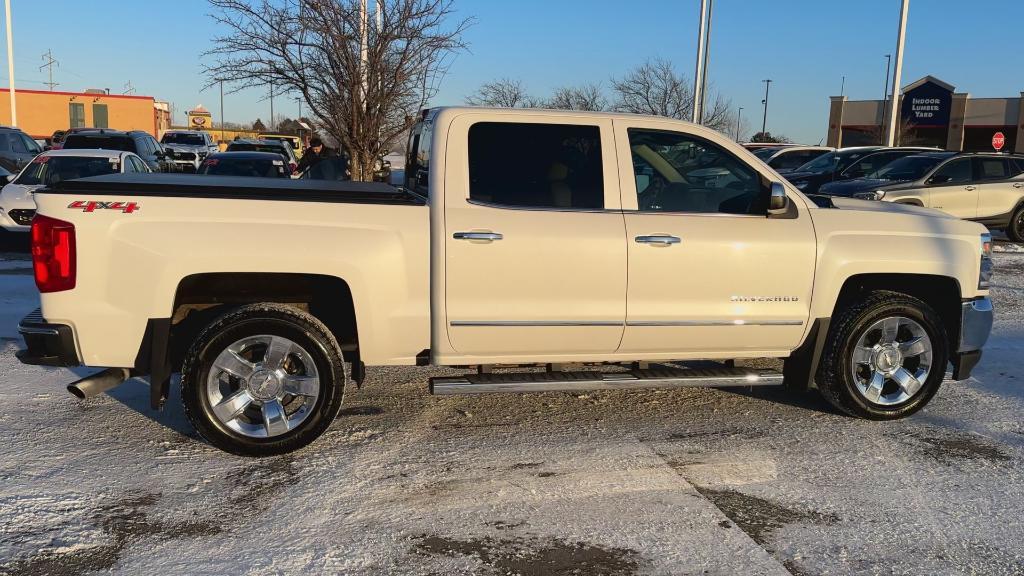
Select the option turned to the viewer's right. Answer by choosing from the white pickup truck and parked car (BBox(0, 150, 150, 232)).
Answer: the white pickup truck

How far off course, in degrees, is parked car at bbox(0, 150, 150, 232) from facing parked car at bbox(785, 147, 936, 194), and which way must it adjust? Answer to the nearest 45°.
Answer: approximately 135° to its left

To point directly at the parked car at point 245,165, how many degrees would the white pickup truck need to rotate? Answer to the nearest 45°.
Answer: approximately 135° to its left

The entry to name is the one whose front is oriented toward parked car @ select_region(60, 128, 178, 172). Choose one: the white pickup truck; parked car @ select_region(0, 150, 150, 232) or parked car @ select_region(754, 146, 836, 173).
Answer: parked car @ select_region(754, 146, 836, 173)

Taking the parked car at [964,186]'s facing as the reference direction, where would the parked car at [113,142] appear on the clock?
the parked car at [113,142] is roughly at 1 o'clock from the parked car at [964,186].

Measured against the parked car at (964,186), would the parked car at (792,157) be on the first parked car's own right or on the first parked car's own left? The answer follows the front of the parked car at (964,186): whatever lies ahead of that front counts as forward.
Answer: on the first parked car's own right

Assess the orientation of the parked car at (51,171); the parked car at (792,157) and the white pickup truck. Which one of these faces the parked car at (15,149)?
the parked car at (792,157)

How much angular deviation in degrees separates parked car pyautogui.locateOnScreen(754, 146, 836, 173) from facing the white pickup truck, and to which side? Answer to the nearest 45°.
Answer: approximately 45° to its left

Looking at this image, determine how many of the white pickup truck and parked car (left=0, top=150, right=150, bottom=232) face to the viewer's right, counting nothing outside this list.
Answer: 1

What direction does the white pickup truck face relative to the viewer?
to the viewer's right

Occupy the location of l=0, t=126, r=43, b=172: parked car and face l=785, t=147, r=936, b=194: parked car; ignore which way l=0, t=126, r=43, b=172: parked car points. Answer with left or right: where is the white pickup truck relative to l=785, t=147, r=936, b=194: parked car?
right

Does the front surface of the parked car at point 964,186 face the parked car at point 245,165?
yes
